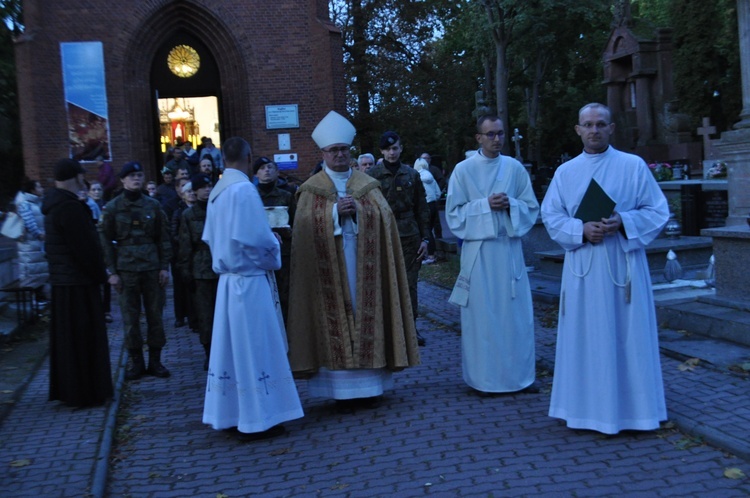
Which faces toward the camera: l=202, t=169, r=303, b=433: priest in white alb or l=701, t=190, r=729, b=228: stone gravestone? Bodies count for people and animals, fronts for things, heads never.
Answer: the stone gravestone

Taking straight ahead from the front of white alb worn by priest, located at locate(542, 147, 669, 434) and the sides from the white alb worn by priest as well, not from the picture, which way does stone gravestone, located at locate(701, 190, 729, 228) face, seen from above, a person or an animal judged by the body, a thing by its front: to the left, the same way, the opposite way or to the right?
the same way

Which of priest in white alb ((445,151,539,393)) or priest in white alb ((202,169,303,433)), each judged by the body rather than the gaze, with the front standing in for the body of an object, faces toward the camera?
priest in white alb ((445,151,539,393))

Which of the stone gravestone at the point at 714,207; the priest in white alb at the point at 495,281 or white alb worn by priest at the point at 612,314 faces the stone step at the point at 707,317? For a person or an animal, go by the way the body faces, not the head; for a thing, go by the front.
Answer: the stone gravestone

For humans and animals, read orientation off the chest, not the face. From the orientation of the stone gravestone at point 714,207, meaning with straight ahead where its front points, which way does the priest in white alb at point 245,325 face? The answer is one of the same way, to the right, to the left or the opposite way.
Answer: the opposite way

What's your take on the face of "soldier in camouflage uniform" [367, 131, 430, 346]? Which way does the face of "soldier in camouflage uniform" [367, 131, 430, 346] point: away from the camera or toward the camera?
toward the camera

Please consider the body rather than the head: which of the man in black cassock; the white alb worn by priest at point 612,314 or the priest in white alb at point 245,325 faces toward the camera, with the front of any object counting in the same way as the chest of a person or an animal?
the white alb worn by priest at point 612,314

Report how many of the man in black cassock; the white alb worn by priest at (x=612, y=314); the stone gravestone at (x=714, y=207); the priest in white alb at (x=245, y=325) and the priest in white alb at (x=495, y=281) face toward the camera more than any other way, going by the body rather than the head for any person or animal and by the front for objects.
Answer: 3

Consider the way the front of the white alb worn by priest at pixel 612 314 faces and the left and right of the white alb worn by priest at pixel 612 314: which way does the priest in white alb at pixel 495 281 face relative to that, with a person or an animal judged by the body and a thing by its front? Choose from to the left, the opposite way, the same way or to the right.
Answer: the same way

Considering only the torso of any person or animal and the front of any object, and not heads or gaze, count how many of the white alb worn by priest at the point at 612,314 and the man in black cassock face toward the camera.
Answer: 1

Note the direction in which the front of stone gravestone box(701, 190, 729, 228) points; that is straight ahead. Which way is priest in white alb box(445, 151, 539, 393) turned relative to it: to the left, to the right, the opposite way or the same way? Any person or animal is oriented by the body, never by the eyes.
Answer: the same way

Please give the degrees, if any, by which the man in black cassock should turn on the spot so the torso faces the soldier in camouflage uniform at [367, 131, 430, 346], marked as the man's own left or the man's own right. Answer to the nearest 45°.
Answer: approximately 45° to the man's own right

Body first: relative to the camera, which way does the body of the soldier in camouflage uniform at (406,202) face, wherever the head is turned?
toward the camera

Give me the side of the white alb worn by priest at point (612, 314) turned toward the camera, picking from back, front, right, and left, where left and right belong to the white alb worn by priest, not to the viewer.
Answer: front

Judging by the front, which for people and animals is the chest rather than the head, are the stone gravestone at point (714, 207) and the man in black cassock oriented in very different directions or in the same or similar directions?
very different directions
